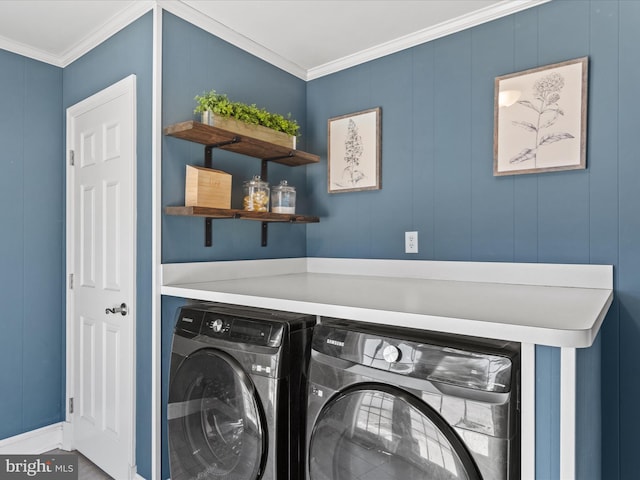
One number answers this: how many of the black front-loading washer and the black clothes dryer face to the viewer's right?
0

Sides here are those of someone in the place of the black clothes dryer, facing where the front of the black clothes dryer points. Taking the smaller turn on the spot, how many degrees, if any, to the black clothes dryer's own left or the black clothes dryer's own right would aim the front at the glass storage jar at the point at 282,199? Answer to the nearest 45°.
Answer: approximately 90° to the black clothes dryer's own right

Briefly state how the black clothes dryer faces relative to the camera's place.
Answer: facing the viewer and to the left of the viewer

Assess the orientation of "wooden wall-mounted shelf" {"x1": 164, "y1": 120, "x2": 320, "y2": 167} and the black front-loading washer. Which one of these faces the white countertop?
the wooden wall-mounted shelf

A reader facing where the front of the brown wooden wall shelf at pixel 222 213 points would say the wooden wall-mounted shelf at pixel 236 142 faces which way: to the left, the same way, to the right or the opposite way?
the same way

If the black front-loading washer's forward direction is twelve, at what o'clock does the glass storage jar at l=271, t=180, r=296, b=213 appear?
The glass storage jar is roughly at 5 o'clock from the black front-loading washer.

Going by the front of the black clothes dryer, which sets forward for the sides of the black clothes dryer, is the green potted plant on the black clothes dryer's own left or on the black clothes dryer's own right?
on the black clothes dryer's own right

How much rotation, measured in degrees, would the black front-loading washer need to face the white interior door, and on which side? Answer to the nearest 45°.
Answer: approximately 90° to its right

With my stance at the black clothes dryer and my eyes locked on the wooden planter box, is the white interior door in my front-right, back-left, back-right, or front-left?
front-left

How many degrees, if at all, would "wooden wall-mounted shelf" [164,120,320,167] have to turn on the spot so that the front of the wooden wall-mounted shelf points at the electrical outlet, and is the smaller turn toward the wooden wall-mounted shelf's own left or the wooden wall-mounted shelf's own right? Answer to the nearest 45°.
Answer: approximately 45° to the wooden wall-mounted shelf's own left

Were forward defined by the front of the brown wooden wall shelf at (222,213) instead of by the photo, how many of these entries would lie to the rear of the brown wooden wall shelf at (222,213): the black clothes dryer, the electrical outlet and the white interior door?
1

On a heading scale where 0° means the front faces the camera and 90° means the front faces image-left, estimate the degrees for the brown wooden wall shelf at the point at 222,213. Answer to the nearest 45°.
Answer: approximately 315°

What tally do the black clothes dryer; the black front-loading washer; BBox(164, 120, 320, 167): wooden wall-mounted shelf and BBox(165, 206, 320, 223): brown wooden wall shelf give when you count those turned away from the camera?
0

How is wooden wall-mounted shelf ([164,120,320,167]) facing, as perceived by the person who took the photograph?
facing the viewer and to the right of the viewer
